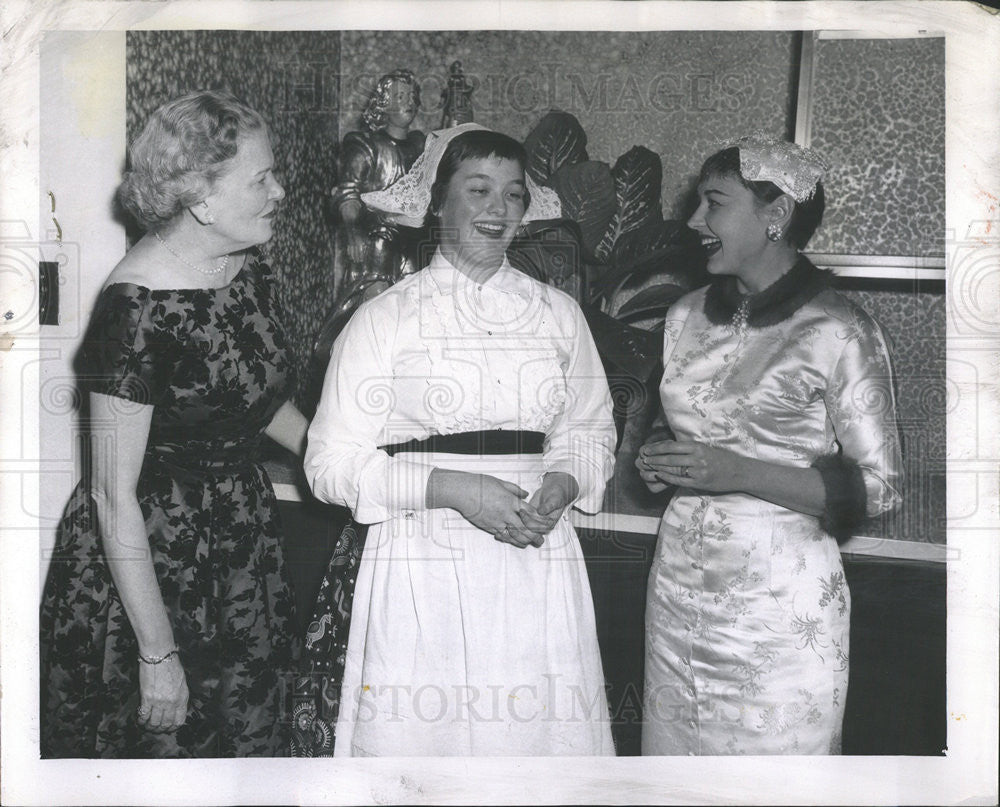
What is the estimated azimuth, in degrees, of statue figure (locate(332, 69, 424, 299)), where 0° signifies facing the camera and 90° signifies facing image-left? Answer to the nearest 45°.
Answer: approximately 315°

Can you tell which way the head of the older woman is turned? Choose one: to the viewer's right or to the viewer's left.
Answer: to the viewer's right

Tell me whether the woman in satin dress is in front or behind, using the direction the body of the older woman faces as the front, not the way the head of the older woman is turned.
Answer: in front

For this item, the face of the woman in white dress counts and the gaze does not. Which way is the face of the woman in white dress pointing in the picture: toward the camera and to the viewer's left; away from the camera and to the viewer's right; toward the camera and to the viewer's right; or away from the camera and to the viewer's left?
toward the camera and to the viewer's right

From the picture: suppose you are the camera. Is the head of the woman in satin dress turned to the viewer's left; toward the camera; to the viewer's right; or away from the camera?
to the viewer's left

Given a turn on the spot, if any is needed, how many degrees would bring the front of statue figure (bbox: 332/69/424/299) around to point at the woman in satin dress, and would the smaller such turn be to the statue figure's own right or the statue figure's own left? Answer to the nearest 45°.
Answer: approximately 45° to the statue figure's own left

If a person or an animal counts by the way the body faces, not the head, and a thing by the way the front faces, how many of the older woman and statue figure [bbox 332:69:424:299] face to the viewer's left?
0

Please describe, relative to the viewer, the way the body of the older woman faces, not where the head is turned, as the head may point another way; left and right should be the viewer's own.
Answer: facing the viewer and to the right of the viewer

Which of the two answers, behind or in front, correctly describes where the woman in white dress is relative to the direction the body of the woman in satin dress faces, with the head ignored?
in front

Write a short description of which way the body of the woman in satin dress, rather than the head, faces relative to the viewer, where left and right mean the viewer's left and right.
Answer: facing the viewer and to the left of the viewer

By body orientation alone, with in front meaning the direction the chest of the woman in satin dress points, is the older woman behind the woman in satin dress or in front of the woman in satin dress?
in front
